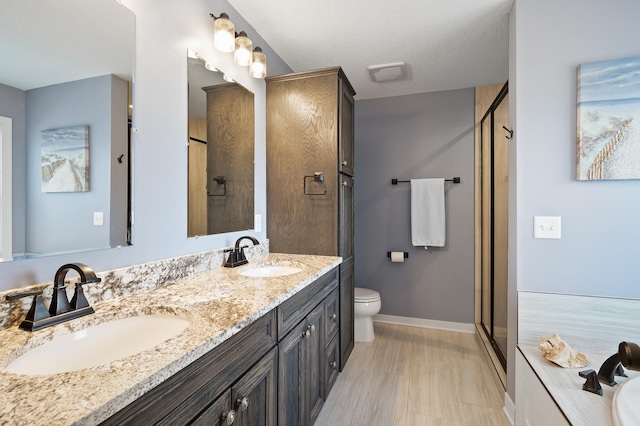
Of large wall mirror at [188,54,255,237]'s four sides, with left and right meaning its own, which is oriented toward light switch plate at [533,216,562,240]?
front

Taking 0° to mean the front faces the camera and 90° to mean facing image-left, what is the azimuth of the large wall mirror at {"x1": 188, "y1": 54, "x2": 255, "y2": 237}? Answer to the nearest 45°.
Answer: approximately 315°

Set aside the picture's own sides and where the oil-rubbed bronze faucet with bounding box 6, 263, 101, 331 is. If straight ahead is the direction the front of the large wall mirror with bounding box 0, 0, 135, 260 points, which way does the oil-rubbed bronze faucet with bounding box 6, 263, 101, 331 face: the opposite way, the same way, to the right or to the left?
the same way

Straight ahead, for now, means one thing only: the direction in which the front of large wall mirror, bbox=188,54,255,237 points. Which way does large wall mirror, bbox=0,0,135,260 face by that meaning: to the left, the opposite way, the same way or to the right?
the same way

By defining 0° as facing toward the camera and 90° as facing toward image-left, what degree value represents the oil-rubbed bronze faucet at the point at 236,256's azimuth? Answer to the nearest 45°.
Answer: approximately 315°

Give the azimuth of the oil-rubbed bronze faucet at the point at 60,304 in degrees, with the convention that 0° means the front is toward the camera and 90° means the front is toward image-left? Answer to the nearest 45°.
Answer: approximately 315°

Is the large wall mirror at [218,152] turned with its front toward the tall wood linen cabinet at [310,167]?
no

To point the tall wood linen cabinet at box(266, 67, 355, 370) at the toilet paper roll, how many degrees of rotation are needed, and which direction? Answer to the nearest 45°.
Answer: approximately 45° to its left

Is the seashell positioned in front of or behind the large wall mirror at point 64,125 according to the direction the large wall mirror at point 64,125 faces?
in front

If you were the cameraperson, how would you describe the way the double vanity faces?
facing the viewer and to the right of the viewer

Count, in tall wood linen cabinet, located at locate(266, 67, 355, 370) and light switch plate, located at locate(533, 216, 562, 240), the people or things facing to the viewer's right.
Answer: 1

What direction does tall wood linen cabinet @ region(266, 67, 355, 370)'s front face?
to the viewer's right
